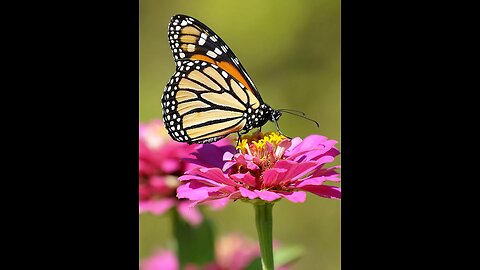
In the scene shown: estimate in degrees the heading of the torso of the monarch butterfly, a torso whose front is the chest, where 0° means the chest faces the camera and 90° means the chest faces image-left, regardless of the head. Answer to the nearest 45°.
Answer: approximately 270°
